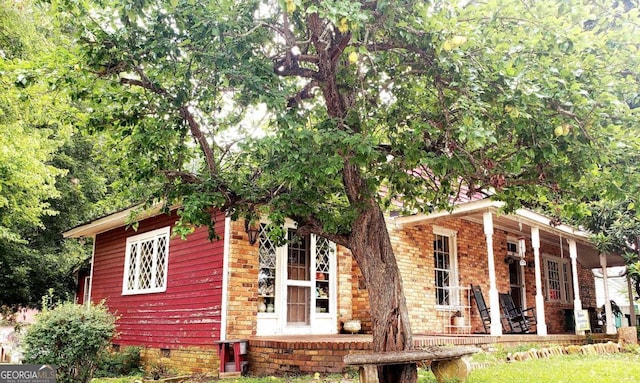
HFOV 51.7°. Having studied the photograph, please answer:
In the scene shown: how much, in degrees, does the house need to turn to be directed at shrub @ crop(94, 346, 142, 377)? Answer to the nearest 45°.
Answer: approximately 135° to its right

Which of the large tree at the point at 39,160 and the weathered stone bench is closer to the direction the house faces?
the weathered stone bench

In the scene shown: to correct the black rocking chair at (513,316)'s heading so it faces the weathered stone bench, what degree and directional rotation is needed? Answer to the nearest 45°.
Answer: approximately 45° to its right

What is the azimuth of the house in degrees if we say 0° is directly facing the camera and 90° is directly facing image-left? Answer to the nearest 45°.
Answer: approximately 315°

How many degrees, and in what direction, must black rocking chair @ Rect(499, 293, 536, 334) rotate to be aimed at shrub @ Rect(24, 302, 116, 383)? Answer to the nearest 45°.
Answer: approximately 90° to its right

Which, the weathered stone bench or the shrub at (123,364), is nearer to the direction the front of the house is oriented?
the weathered stone bench

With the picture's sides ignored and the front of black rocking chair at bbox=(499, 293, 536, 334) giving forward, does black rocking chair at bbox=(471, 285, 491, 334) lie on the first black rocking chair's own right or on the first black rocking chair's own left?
on the first black rocking chair's own right
